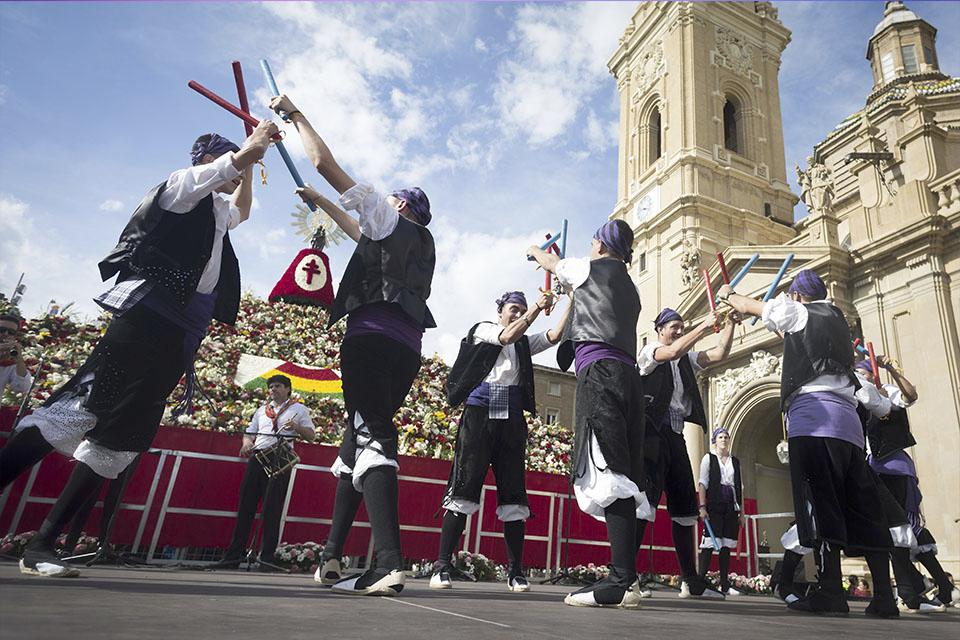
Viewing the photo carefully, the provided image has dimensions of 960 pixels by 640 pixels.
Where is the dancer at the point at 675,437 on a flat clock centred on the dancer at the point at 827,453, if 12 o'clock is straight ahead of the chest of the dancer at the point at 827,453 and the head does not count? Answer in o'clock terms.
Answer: the dancer at the point at 675,437 is roughly at 12 o'clock from the dancer at the point at 827,453.

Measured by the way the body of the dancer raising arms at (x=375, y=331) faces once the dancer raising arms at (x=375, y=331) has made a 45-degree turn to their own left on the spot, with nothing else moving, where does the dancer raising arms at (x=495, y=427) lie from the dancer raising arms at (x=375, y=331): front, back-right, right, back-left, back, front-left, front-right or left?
back-right

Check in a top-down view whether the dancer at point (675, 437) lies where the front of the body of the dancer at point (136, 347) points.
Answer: yes

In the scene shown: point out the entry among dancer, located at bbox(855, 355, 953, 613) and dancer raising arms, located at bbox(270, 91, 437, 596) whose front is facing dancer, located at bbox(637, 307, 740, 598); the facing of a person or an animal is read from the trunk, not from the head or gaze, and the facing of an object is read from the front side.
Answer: dancer, located at bbox(855, 355, 953, 613)

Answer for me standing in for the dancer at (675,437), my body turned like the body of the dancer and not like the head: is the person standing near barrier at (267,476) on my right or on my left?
on my right

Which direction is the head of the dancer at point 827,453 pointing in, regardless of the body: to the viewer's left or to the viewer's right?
to the viewer's left

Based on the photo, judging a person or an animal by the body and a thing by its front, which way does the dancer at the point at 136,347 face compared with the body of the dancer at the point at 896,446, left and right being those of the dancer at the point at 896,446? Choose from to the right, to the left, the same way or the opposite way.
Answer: the opposite way

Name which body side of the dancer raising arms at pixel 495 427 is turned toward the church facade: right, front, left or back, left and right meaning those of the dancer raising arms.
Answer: left

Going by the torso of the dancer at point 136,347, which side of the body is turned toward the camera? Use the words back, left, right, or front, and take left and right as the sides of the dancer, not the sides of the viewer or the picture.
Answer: right

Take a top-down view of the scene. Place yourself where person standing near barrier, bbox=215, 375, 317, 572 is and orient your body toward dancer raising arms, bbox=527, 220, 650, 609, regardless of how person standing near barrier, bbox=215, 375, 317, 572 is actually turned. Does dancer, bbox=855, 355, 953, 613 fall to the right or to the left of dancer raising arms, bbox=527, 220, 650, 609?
left

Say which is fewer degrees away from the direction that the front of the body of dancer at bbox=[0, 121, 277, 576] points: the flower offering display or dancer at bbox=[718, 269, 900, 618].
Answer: the dancer

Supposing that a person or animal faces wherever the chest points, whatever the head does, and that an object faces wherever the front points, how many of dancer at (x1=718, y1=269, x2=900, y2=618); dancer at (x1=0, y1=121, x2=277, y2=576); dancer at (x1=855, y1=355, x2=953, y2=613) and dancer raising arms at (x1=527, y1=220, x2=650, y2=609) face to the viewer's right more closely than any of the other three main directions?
1

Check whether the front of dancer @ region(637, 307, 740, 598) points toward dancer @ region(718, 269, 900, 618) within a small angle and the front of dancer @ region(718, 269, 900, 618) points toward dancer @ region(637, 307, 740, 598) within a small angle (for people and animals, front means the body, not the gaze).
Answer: yes

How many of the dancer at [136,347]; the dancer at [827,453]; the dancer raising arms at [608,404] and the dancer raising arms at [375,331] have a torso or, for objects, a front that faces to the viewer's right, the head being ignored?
1
